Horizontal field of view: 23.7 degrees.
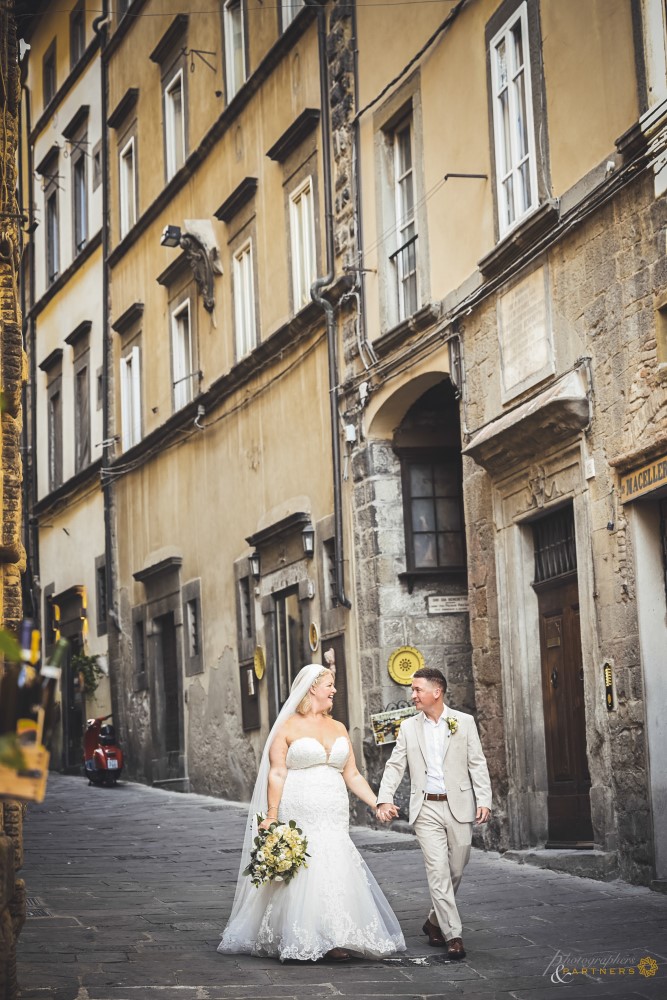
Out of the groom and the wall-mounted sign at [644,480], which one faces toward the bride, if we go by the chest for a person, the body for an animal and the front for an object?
the wall-mounted sign

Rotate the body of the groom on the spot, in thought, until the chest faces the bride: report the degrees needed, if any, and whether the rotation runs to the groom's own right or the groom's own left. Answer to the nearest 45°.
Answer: approximately 90° to the groom's own right

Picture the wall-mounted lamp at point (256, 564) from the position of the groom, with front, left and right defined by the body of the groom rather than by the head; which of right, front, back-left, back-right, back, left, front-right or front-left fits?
back

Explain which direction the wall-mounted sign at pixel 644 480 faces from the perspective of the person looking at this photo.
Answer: facing the viewer and to the left of the viewer

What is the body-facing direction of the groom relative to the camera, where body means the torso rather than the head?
toward the camera

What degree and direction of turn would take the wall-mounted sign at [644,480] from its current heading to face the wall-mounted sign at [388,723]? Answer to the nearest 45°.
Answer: approximately 90° to its right

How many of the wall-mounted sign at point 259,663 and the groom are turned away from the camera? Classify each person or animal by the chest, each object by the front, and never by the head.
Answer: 0

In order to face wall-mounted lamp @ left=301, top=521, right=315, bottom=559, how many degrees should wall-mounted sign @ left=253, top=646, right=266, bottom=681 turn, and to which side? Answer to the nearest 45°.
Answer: approximately 45° to its left

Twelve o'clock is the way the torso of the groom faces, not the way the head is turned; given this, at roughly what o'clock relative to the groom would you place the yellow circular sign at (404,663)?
The yellow circular sign is roughly at 6 o'clock from the groom.
